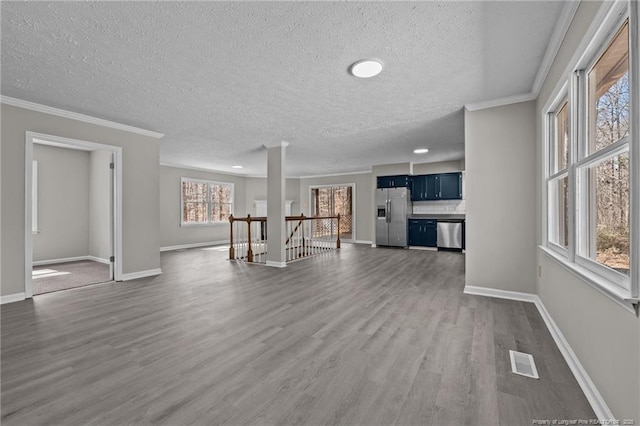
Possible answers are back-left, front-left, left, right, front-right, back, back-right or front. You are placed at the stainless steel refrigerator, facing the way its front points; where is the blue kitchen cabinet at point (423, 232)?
left

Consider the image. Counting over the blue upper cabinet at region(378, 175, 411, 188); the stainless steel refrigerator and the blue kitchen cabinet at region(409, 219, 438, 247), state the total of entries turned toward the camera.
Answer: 3

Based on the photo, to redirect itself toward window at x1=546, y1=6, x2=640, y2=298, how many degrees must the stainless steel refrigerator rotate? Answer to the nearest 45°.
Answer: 0° — it already faces it

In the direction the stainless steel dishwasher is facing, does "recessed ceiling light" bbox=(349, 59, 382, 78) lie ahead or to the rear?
ahead

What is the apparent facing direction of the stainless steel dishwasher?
toward the camera

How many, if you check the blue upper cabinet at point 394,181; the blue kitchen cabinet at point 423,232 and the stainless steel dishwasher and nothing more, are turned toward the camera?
3

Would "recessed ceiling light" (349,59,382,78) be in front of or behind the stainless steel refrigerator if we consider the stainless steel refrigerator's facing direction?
in front

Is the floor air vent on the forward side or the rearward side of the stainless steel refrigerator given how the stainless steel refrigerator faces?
on the forward side

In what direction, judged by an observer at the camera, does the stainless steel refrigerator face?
facing the viewer

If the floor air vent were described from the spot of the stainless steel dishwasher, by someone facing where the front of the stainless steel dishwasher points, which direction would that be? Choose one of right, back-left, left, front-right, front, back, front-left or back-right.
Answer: front

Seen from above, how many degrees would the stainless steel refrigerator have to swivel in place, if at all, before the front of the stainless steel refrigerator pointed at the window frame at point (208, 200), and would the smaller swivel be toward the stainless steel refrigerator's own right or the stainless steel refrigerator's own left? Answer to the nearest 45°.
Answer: approximately 90° to the stainless steel refrigerator's own right

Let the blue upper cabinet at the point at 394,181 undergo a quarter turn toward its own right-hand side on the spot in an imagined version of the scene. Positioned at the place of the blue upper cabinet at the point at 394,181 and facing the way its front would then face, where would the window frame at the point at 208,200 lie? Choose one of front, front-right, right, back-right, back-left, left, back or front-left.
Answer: front

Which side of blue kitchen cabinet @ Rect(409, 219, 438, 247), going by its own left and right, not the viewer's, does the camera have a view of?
front

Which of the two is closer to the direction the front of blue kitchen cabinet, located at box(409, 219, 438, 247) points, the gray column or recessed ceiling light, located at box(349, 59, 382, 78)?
the recessed ceiling light
